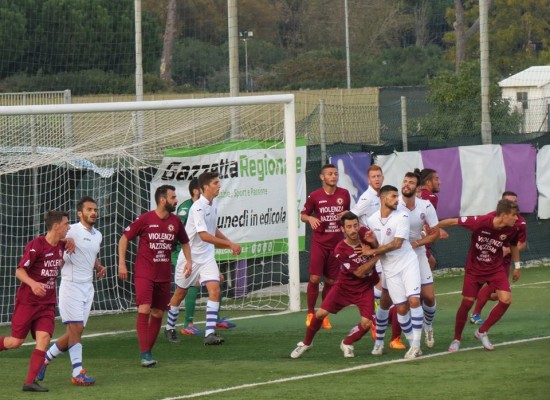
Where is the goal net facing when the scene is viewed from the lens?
facing the viewer and to the right of the viewer

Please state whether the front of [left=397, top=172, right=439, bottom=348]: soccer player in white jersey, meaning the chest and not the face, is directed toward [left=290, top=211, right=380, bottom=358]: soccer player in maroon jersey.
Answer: yes

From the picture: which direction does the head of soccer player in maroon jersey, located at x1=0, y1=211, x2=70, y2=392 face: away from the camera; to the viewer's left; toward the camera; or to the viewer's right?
to the viewer's right

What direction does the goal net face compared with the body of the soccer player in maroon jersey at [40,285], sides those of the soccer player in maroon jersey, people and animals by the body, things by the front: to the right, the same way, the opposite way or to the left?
the same way

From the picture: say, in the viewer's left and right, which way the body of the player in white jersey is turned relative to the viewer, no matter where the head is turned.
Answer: facing to the right of the viewer

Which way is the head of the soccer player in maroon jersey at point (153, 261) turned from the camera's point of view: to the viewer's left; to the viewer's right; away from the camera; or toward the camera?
to the viewer's right

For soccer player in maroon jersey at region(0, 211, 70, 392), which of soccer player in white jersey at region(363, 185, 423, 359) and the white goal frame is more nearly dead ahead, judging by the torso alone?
the soccer player in white jersey

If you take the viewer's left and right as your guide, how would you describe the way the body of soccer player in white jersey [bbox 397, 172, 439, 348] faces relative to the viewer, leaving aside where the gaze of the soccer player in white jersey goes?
facing the viewer and to the left of the viewer

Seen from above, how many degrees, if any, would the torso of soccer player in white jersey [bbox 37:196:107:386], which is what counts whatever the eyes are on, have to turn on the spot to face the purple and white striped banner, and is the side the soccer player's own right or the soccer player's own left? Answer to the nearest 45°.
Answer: approximately 90° to the soccer player's own left

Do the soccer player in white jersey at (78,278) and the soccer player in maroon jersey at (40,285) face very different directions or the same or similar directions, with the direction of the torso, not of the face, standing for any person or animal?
same or similar directions
